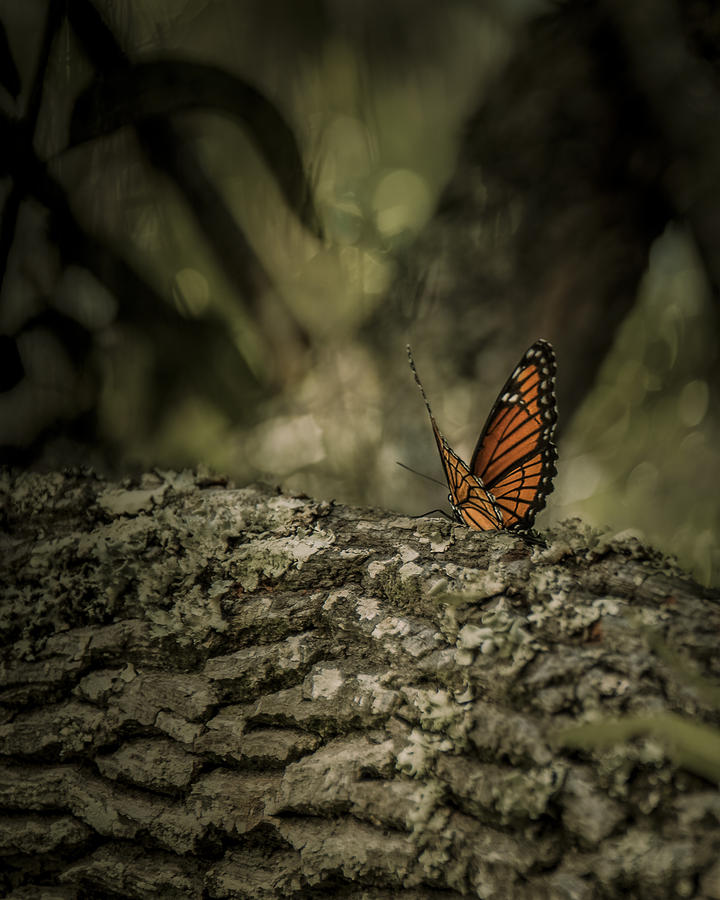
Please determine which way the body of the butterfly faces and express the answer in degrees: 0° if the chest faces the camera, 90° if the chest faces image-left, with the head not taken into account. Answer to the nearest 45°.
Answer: approximately 135°
